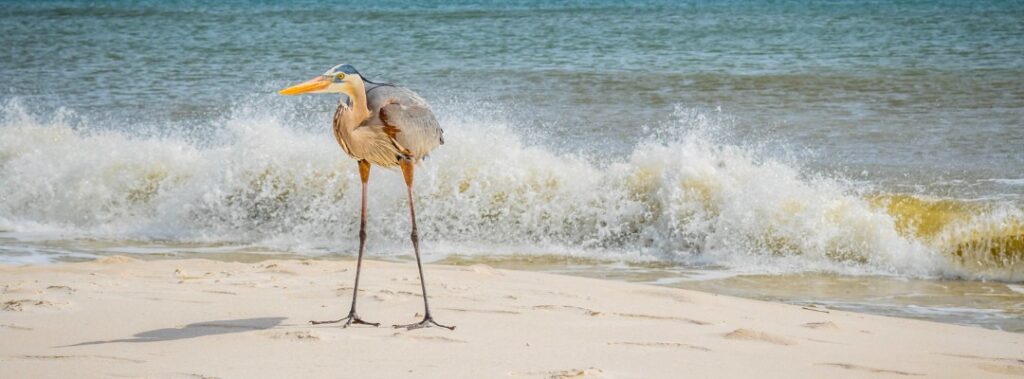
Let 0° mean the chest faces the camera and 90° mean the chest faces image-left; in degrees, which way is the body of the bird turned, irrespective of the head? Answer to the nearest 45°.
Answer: approximately 45°
